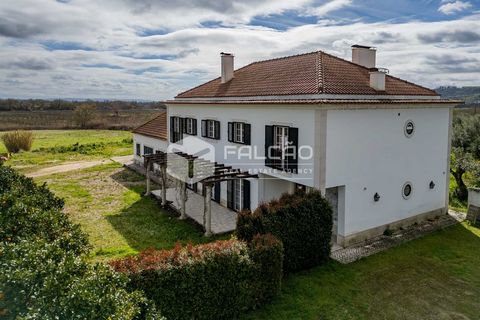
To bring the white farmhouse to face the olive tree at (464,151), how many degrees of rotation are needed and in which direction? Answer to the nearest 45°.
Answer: approximately 180°

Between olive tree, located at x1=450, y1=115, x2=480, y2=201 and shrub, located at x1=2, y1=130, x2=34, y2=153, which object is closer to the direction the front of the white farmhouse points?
the shrub

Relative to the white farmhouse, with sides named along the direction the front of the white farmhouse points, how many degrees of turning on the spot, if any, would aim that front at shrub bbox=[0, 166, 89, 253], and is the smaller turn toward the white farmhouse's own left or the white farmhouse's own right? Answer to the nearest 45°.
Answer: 0° — it already faces it

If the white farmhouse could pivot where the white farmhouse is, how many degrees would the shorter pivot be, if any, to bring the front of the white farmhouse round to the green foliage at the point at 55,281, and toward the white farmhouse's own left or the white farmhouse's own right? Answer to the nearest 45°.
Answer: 0° — it already faces it

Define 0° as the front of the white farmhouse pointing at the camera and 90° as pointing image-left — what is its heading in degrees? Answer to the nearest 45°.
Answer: approximately 45°
